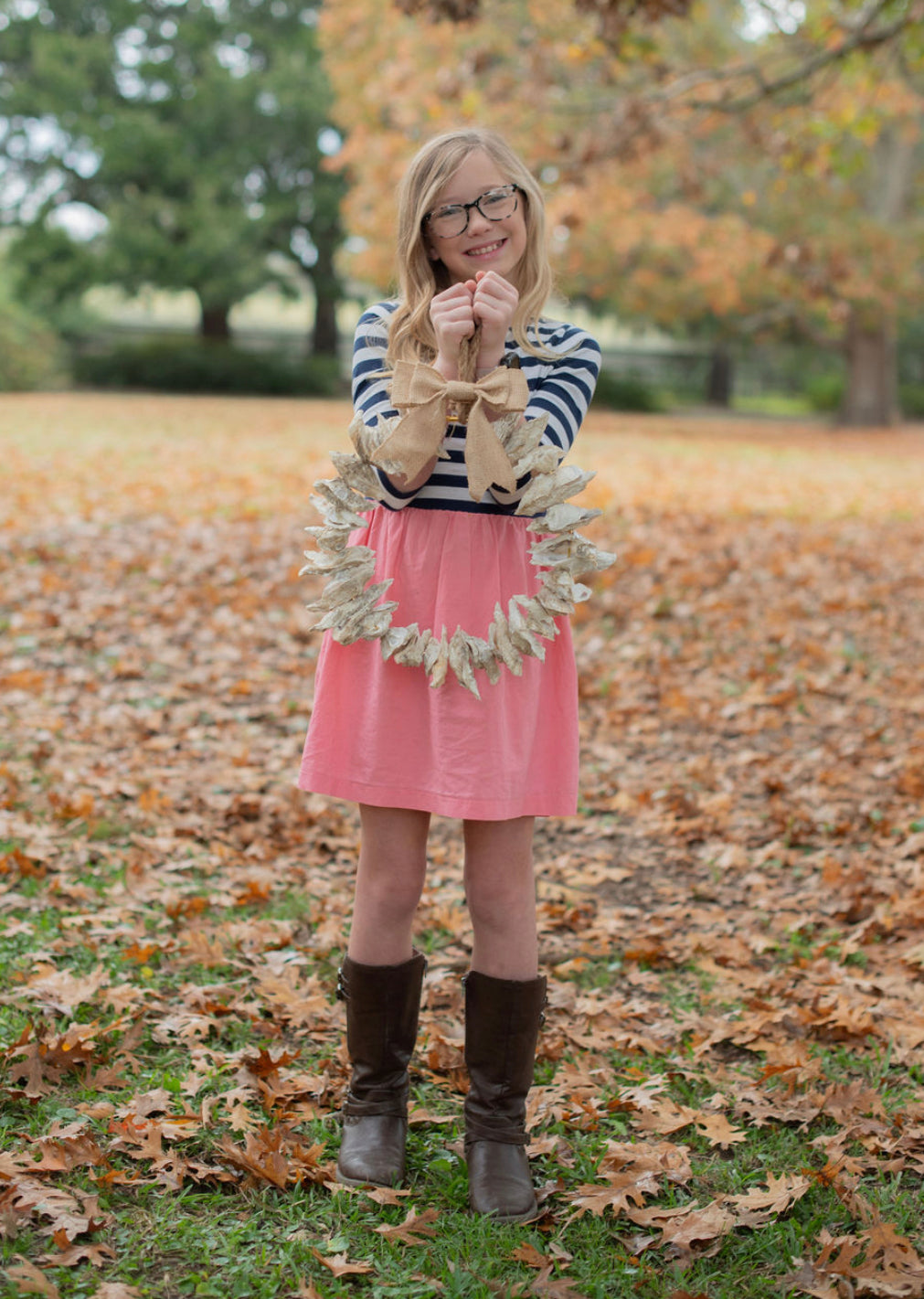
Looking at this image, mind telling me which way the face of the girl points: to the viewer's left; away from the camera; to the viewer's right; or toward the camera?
toward the camera

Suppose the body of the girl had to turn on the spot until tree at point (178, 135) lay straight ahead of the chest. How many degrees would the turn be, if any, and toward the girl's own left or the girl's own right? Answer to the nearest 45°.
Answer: approximately 180°

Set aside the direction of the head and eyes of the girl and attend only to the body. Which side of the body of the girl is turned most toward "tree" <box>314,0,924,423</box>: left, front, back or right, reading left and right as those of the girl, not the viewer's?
back

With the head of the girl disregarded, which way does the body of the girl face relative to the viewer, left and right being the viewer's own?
facing the viewer
